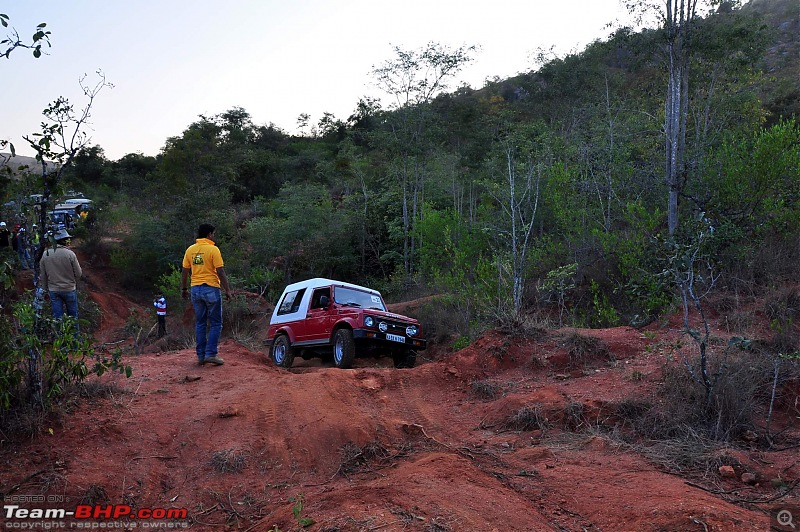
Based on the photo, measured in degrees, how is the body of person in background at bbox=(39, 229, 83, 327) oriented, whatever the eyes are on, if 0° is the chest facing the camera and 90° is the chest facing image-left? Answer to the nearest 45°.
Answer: approximately 180°

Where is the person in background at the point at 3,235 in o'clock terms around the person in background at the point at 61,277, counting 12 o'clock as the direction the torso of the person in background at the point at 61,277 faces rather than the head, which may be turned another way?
the person in background at the point at 3,235 is roughly at 12 o'clock from the person in background at the point at 61,277.

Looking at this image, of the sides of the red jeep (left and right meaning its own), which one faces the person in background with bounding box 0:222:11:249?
back

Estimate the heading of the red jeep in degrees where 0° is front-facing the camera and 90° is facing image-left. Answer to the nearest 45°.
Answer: approximately 315°

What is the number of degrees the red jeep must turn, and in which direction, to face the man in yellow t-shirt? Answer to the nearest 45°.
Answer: approximately 90° to its right

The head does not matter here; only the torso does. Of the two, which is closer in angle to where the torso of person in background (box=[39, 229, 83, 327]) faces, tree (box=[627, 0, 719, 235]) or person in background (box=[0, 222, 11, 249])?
the person in background

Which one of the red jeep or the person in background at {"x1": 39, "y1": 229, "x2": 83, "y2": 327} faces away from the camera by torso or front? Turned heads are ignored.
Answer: the person in background

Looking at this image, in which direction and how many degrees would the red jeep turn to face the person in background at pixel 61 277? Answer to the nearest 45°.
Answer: approximately 90° to its right

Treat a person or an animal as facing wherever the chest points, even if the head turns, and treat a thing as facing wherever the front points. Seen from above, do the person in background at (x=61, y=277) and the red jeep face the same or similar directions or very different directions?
very different directions

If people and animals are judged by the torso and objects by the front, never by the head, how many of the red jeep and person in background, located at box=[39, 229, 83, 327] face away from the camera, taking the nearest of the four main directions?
1
